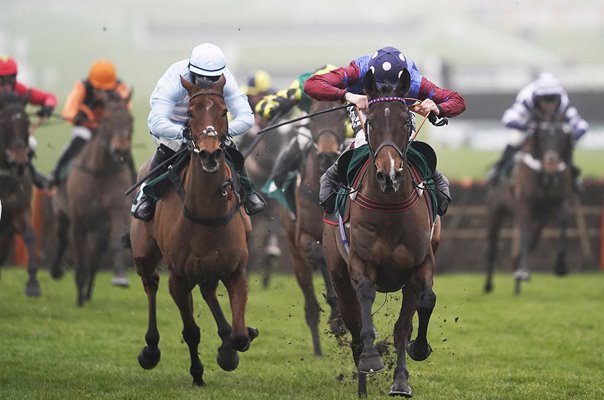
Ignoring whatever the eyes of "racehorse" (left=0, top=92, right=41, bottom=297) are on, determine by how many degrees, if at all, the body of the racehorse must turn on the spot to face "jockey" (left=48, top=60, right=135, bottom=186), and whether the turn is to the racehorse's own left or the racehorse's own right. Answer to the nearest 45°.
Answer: approximately 135° to the racehorse's own left

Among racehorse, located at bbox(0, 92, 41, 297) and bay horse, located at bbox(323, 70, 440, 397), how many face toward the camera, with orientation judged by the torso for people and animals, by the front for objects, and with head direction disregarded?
2

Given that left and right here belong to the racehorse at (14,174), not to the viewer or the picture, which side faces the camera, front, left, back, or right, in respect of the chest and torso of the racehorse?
front

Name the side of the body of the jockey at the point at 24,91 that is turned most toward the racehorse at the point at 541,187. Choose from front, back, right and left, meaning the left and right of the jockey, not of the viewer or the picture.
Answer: left

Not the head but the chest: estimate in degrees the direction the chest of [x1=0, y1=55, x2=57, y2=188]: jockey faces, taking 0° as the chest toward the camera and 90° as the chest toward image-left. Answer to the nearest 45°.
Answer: approximately 0°

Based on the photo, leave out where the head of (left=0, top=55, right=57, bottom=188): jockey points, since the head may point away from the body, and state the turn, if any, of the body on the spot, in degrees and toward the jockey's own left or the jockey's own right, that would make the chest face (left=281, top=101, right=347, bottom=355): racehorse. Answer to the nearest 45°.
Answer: approximately 45° to the jockey's own left

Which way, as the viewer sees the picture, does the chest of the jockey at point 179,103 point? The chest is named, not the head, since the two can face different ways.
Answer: toward the camera

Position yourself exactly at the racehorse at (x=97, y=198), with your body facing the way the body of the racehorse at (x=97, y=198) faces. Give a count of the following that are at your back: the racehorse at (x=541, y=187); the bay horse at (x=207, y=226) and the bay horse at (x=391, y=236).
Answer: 0

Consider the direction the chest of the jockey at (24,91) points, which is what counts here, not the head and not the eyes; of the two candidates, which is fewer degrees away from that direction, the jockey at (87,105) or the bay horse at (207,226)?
the bay horse

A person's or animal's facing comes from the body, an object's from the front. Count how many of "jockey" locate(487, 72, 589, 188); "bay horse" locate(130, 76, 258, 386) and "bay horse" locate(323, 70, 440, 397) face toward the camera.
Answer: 3

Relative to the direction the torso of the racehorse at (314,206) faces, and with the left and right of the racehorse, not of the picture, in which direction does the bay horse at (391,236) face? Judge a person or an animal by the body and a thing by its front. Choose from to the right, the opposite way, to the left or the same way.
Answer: the same way

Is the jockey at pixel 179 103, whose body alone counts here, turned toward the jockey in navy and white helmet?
no

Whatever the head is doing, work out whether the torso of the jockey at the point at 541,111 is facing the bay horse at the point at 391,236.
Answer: yes

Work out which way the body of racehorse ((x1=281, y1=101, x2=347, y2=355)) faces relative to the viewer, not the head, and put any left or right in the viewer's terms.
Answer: facing the viewer

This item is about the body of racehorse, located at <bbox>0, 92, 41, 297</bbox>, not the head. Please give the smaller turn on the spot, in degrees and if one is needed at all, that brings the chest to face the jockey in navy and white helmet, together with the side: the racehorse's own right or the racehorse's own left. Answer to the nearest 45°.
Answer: approximately 45° to the racehorse's own left
